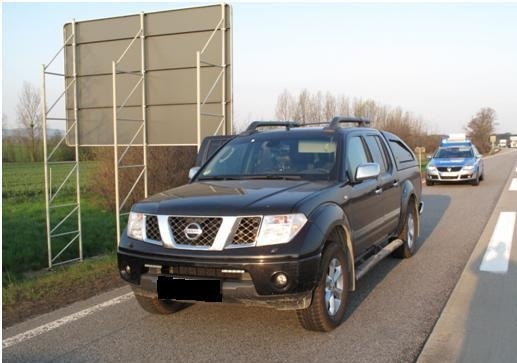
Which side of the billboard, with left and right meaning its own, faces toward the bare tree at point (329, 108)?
front

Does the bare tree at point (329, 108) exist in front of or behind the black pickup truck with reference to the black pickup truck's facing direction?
behind

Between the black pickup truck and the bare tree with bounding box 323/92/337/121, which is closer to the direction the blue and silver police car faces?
the black pickup truck

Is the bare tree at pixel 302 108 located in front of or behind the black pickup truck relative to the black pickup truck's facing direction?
behind

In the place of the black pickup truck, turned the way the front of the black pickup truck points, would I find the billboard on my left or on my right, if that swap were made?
on my right

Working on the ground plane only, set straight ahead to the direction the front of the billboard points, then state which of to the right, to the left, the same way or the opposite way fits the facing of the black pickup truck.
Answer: the opposite way

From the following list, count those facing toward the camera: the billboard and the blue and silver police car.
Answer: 1

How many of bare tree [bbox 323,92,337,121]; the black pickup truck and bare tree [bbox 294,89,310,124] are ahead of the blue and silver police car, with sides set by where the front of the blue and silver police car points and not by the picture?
1

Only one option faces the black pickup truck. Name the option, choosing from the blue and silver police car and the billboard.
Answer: the blue and silver police car

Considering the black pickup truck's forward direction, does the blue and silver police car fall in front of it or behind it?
behind

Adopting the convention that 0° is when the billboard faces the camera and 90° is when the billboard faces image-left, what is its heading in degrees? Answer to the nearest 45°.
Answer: approximately 225°

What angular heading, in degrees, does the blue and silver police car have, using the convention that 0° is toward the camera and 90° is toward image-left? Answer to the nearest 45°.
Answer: approximately 0°

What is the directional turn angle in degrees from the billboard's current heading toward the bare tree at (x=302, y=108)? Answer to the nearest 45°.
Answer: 0° — it already faces it

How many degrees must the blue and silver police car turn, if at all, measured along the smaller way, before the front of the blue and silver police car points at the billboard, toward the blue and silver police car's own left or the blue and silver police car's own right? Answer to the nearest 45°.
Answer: approximately 45° to the blue and silver police car's own right

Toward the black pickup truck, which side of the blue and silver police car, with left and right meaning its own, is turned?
front
